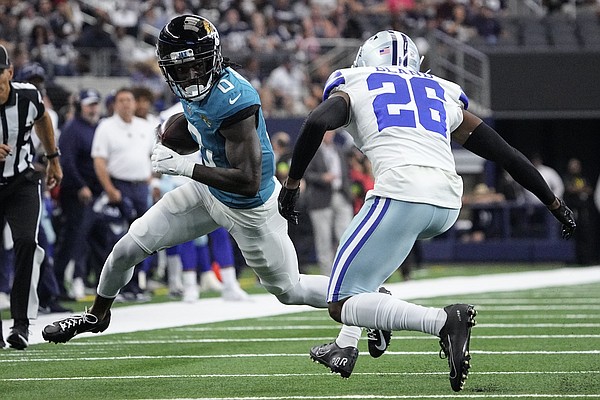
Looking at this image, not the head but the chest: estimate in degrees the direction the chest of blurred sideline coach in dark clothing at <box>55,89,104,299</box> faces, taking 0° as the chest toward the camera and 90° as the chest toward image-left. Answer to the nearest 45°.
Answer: approximately 315°

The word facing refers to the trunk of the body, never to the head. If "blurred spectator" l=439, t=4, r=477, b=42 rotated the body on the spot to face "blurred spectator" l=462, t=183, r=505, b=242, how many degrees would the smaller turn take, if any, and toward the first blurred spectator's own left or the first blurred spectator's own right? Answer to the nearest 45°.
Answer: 0° — they already face them

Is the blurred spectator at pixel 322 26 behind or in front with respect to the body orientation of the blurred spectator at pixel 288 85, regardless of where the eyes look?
behind

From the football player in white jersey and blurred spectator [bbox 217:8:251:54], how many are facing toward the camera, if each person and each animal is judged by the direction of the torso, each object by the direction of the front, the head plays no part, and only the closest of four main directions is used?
1

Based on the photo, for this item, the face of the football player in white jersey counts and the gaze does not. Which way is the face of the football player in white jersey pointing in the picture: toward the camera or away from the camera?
away from the camera

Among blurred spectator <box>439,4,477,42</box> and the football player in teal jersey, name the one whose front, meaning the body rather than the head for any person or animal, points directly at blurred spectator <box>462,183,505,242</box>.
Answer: blurred spectator <box>439,4,477,42</box>

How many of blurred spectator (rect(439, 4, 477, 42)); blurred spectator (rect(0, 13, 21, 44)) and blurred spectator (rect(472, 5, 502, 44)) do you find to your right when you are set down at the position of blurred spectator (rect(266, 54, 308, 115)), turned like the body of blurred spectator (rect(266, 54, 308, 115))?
1

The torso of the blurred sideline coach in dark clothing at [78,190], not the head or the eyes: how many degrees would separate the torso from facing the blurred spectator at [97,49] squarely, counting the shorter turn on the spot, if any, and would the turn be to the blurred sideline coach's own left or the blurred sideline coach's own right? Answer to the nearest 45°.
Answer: approximately 135° to the blurred sideline coach's own left

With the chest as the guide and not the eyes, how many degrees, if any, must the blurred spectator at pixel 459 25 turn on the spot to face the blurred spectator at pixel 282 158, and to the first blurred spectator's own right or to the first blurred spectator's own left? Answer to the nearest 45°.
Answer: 0° — they already face them

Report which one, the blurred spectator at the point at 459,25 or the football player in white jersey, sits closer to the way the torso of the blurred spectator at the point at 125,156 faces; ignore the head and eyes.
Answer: the football player in white jersey
